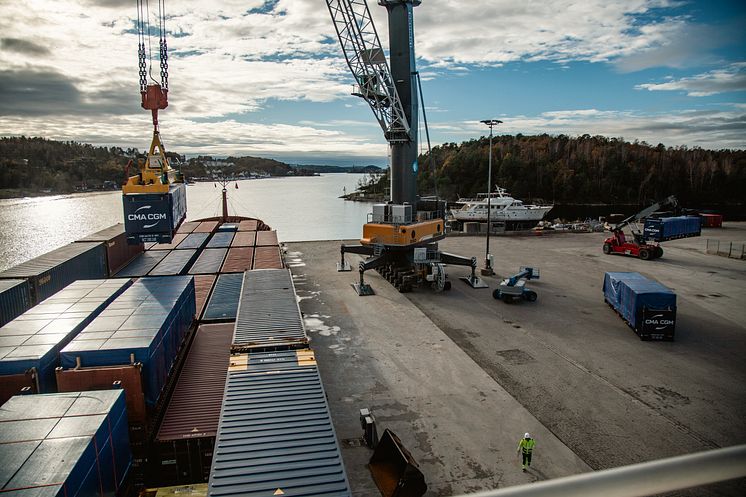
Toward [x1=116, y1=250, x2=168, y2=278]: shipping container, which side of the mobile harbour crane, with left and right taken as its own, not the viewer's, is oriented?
front

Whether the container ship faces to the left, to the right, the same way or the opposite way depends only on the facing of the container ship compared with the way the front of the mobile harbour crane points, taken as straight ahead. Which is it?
to the right

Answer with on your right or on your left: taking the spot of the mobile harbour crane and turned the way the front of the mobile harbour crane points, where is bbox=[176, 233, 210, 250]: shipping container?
on your right

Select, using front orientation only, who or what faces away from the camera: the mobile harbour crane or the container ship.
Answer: the container ship

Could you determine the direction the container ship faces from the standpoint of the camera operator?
facing away from the viewer

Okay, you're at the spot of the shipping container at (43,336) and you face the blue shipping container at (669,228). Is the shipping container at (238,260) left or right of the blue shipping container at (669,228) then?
left

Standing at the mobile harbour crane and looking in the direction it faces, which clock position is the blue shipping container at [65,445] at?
The blue shipping container is roughly at 11 o'clock from the mobile harbour crane.
